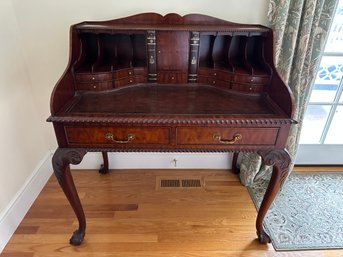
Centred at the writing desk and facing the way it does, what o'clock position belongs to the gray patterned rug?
The gray patterned rug is roughly at 9 o'clock from the writing desk.

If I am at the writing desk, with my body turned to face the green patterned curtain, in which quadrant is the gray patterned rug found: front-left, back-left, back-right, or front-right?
front-right

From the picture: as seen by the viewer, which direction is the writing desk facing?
toward the camera

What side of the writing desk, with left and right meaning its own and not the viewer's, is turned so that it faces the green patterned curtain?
left
